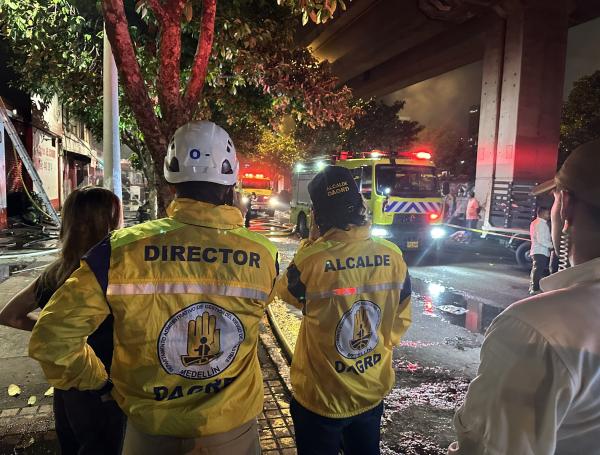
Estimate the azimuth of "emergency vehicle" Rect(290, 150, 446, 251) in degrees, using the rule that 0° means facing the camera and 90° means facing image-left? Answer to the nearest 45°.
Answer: approximately 315°

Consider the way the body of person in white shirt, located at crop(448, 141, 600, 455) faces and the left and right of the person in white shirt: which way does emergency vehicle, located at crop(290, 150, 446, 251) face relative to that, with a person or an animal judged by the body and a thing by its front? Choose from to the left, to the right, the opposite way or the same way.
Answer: the opposite way

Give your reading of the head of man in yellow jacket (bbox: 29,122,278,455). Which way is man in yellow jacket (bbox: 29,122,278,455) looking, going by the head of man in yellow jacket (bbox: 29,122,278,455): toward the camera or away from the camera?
away from the camera

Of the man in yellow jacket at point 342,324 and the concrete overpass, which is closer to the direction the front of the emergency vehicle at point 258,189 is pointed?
the man in yellow jacket

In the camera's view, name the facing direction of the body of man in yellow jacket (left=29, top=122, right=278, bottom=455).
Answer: away from the camera

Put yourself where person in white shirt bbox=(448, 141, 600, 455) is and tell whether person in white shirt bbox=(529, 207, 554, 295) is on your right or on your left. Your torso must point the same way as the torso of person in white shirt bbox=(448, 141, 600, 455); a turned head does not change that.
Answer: on your right

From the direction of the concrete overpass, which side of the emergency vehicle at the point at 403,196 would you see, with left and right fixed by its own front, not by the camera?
left

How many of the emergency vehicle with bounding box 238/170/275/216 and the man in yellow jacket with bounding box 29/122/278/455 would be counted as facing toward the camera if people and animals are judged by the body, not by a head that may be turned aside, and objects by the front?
1

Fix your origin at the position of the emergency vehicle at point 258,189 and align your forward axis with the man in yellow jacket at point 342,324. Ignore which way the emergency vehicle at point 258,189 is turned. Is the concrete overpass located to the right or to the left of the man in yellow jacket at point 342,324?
left

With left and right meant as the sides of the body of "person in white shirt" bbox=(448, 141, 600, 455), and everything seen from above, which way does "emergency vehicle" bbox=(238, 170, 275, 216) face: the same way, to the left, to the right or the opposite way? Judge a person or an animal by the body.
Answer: the opposite way

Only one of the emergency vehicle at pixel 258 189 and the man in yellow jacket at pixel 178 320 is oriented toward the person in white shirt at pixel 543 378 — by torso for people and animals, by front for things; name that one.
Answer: the emergency vehicle
